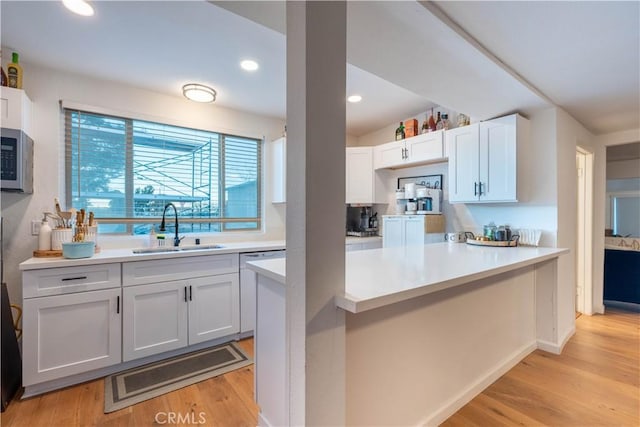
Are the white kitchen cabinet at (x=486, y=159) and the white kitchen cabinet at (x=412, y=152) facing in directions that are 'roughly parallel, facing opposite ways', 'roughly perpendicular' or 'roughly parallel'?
roughly parallel

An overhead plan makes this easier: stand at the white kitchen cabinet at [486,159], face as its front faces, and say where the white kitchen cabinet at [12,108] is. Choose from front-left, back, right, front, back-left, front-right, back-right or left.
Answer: front

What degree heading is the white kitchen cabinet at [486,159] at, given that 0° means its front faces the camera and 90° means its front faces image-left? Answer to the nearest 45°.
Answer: approximately 45°

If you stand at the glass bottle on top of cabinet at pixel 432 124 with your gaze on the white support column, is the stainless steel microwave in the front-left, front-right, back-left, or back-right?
front-right

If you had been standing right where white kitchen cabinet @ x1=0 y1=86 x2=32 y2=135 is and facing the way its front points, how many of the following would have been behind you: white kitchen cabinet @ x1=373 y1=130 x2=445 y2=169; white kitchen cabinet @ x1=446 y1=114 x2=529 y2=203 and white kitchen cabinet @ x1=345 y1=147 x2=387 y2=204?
0

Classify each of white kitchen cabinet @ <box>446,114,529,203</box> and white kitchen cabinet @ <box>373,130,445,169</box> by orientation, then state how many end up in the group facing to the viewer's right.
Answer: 0

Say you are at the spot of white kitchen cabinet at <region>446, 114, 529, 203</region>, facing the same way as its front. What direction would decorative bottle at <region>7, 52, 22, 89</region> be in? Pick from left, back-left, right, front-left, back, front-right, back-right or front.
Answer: front

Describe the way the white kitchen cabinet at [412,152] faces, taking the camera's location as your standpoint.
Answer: facing the viewer and to the left of the viewer

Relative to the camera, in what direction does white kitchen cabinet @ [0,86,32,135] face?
facing the viewer

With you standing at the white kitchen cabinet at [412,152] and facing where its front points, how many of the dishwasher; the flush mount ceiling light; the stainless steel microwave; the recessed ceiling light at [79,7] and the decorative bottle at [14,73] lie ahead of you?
5

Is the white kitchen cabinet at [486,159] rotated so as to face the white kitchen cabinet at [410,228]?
no
